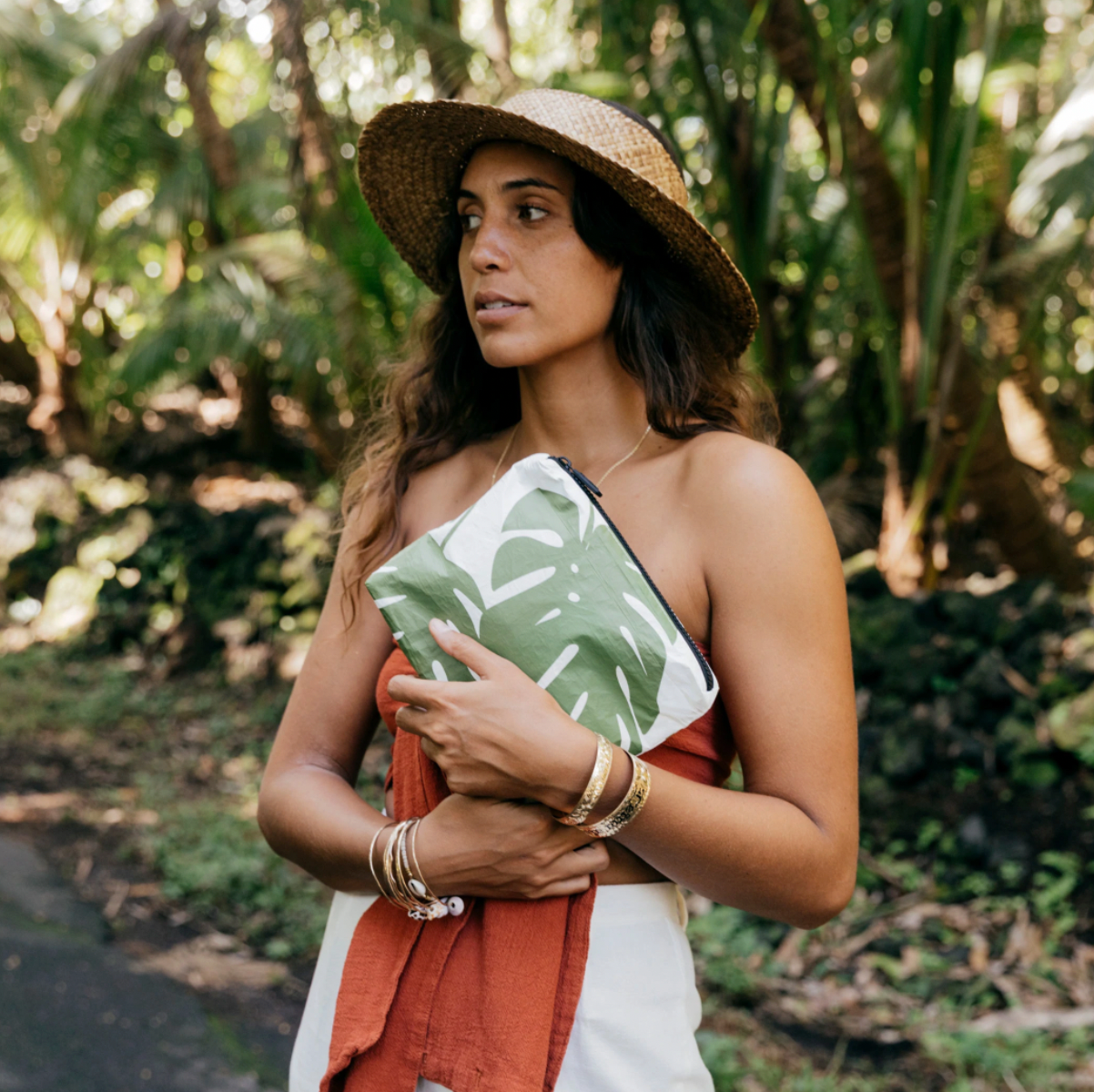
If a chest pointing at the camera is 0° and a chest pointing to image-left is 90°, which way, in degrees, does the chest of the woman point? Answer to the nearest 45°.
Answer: approximately 45°

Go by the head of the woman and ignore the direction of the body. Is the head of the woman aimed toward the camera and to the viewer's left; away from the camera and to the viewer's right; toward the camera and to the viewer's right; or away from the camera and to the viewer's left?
toward the camera and to the viewer's left

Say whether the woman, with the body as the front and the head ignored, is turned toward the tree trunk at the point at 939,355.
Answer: no

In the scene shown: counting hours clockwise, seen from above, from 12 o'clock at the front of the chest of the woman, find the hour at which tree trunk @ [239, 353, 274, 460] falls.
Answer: The tree trunk is roughly at 4 o'clock from the woman.

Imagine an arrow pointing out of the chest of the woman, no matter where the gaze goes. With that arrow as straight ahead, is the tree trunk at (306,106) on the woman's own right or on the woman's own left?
on the woman's own right

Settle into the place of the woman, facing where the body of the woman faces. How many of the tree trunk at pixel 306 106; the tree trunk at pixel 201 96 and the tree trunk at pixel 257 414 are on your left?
0

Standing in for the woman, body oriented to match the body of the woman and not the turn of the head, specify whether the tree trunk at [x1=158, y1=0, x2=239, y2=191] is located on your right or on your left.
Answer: on your right

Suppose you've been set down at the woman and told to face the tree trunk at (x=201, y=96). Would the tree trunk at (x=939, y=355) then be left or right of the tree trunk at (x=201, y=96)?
right
